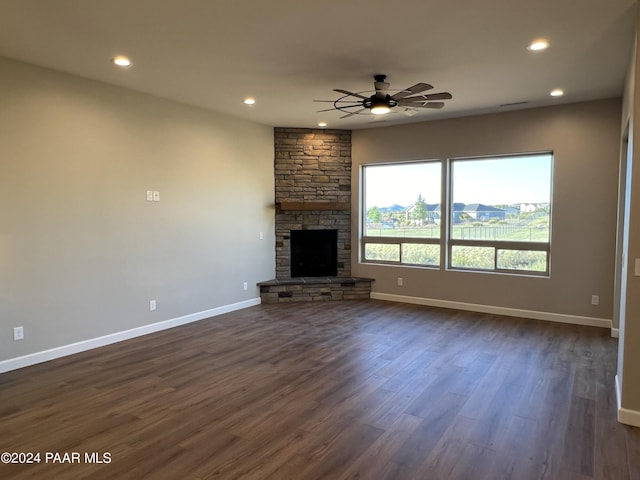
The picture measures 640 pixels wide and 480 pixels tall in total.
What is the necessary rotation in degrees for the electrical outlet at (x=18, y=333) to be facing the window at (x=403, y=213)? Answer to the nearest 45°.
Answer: approximately 45° to its left

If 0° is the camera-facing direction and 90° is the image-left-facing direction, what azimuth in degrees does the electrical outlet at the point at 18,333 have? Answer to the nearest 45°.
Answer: approximately 315°

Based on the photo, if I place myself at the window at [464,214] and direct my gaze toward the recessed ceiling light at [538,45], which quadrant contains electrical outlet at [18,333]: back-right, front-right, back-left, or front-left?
front-right

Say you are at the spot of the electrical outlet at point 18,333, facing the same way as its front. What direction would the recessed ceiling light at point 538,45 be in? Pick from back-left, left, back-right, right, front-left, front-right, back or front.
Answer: front
